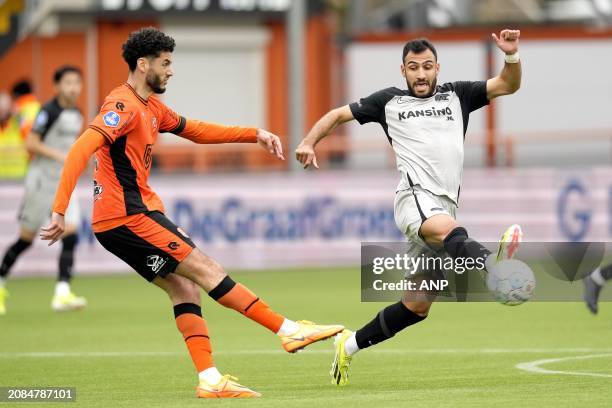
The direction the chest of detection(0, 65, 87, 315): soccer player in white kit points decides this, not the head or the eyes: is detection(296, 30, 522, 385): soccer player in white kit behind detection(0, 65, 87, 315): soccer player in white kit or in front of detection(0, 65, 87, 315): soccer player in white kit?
in front

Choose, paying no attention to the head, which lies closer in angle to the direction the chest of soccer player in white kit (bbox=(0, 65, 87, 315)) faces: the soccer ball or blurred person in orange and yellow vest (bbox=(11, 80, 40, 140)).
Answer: the soccer ball

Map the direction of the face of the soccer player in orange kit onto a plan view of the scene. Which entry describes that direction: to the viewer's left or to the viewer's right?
to the viewer's right

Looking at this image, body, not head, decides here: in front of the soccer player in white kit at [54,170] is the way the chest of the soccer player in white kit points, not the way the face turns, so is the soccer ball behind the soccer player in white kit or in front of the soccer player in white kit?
in front

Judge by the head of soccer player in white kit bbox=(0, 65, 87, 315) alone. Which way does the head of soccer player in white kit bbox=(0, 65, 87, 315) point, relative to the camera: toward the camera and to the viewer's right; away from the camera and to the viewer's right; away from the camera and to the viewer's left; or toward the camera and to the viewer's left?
toward the camera and to the viewer's right

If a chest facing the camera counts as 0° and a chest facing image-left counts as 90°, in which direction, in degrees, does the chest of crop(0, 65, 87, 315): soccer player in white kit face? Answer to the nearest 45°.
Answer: approximately 315°

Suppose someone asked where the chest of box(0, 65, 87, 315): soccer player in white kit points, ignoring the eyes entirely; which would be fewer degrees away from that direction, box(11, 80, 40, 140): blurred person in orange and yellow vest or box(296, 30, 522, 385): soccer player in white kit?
the soccer player in white kit

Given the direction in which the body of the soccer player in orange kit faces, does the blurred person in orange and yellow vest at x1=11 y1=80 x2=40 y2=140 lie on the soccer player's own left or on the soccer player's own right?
on the soccer player's own left

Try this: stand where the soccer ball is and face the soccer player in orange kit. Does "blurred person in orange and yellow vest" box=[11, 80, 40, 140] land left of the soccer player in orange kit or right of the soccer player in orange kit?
right

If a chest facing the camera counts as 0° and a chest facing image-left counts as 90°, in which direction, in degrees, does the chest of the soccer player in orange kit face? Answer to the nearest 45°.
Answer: approximately 270°
